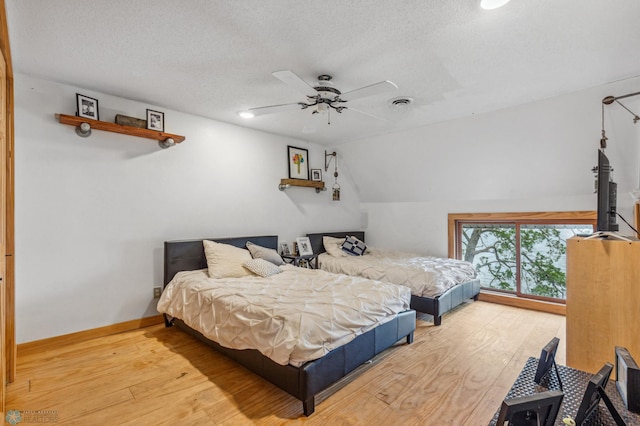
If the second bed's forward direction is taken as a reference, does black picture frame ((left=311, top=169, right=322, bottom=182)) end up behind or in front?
behind

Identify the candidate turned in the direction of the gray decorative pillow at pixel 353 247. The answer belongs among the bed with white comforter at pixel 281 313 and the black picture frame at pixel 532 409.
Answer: the black picture frame

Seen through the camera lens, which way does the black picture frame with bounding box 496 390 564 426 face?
facing away from the viewer and to the left of the viewer

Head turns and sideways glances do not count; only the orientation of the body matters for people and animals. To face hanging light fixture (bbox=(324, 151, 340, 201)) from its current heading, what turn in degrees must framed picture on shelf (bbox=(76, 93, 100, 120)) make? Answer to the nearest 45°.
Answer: approximately 45° to its left

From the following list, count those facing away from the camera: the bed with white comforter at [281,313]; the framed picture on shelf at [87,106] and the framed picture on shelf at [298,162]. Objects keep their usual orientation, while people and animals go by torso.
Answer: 0

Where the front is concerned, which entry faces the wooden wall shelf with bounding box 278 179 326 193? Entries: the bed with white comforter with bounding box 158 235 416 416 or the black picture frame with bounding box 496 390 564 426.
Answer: the black picture frame

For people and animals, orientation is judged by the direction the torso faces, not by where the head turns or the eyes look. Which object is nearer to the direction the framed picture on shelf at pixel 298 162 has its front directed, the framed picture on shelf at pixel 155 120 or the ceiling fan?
the ceiling fan

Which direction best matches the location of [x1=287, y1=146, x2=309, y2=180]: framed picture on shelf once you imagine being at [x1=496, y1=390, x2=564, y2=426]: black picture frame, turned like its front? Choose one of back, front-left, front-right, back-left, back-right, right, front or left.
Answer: front

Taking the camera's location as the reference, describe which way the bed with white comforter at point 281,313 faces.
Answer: facing the viewer and to the right of the viewer

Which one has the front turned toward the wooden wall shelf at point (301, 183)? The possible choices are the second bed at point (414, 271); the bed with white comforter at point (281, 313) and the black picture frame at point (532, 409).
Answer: the black picture frame

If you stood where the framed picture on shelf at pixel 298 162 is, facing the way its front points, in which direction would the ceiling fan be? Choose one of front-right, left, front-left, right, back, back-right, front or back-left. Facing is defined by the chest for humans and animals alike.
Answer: front-right

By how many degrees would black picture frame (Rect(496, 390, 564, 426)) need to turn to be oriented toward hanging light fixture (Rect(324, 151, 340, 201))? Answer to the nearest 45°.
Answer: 0° — it already faces it

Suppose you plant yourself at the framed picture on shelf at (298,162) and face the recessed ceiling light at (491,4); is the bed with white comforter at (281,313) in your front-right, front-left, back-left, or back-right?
front-right
